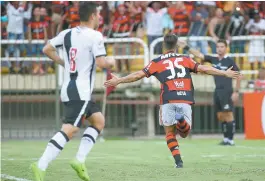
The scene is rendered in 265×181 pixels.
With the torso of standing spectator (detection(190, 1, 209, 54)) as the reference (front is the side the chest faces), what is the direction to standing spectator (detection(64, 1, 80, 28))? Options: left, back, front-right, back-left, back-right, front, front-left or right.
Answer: right

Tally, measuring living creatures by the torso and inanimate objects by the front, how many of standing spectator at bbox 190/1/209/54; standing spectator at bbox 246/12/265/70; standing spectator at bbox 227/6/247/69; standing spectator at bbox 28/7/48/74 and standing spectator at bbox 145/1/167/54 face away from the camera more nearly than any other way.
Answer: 0

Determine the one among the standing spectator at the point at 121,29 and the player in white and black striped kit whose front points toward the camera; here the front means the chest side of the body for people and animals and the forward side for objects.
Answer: the standing spectator

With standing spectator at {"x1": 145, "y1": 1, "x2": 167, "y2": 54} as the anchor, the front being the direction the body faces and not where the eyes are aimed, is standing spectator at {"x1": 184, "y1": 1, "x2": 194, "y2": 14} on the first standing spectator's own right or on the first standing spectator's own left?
on the first standing spectator's own left

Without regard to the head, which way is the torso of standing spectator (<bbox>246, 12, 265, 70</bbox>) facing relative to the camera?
toward the camera

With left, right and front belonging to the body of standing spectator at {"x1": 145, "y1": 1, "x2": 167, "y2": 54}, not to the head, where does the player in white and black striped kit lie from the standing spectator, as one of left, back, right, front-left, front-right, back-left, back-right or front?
front

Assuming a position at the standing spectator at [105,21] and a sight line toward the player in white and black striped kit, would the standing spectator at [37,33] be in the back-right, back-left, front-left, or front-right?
front-right

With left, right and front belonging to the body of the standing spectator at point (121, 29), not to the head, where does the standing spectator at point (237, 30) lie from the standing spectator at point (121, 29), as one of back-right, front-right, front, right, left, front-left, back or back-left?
left

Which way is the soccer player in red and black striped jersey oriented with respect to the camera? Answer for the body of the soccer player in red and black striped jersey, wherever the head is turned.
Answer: away from the camera

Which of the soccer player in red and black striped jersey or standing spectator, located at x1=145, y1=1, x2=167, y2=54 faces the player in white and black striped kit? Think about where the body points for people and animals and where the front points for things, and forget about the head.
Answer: the standing spectator

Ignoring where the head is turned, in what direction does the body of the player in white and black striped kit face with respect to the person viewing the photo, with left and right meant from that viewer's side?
facing away from the viewer and to the right of the viewer

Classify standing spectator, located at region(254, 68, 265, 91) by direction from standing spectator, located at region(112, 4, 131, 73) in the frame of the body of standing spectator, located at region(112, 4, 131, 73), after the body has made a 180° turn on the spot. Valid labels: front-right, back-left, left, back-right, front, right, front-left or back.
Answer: right

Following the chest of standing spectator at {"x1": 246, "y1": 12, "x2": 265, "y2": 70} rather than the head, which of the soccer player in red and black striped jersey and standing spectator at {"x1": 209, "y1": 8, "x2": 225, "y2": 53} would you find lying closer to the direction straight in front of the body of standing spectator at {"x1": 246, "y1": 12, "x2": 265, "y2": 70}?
the soccer player in red and black striped jersey

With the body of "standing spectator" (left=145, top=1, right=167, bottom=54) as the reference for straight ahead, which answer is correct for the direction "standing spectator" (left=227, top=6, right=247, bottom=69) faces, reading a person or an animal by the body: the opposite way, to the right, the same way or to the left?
the same way

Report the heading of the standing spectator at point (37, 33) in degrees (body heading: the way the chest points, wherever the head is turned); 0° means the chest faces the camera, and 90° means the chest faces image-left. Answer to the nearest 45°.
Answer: approximately 0°

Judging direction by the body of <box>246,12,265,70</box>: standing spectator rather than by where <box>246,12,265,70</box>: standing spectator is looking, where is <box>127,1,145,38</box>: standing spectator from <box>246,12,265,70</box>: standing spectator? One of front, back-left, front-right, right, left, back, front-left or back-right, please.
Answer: right
